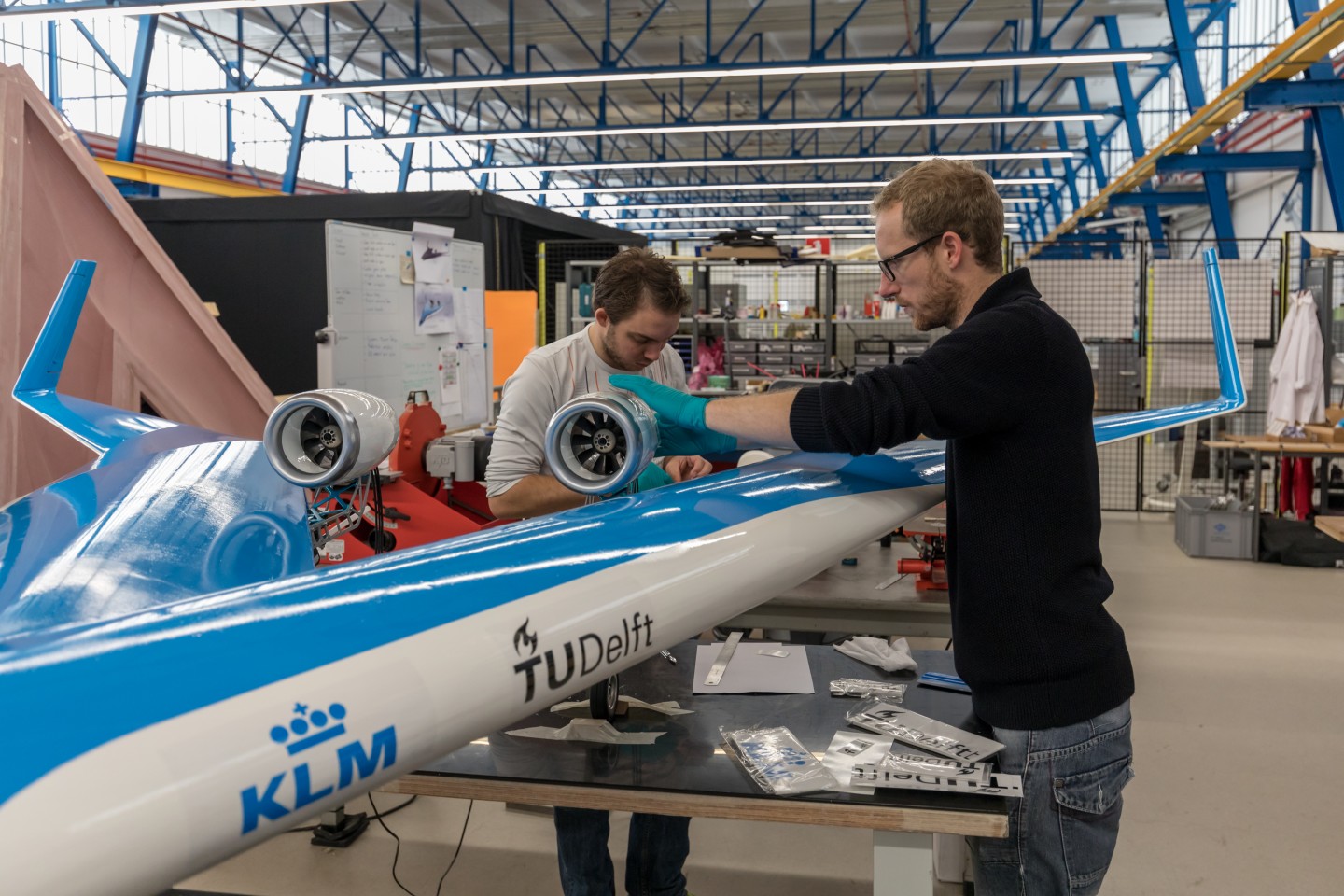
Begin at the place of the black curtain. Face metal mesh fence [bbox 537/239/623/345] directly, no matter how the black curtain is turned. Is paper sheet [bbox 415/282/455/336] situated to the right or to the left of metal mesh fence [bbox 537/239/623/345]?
right

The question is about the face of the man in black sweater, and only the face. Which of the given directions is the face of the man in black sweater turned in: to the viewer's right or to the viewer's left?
to the viewer's left

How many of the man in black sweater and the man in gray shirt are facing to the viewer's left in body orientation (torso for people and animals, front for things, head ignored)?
1

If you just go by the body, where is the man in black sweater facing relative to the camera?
to the viewer's left

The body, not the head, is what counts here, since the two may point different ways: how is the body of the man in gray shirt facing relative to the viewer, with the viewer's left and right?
facing the viewer and to the right of the viewer
